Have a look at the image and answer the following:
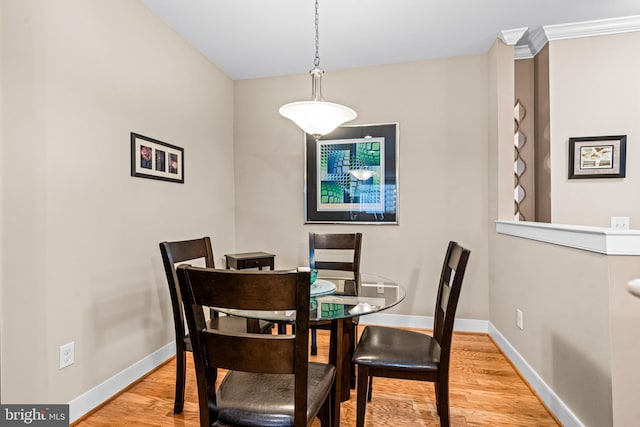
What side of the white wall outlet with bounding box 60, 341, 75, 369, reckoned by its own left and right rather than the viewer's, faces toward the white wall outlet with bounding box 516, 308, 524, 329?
front

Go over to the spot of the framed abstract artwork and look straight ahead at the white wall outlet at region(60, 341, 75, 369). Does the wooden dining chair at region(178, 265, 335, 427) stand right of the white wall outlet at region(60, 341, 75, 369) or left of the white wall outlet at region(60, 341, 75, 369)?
left

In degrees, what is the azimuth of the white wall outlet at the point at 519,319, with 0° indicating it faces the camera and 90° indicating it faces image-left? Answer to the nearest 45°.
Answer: approximately 45°

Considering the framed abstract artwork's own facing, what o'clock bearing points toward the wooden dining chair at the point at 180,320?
The wooden dining chair is roughly at 1 o'clock from the framed abstract artwork.

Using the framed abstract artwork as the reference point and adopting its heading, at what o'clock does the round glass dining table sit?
The round glass dining table is roughly at 12 o'clock from the framed abstract artwork.

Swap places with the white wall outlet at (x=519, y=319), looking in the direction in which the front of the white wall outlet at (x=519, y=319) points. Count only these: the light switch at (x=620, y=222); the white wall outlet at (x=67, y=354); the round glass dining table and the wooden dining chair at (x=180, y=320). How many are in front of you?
3

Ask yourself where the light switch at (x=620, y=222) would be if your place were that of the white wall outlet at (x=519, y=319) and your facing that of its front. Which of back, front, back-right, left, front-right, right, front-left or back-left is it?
back

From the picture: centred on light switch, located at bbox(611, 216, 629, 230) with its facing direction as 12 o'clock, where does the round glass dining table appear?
The round glass dining table is roughly at 1 o'clock from the light switch.

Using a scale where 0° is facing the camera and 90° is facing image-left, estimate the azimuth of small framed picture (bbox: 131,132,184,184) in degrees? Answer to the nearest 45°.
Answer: approximately 315°

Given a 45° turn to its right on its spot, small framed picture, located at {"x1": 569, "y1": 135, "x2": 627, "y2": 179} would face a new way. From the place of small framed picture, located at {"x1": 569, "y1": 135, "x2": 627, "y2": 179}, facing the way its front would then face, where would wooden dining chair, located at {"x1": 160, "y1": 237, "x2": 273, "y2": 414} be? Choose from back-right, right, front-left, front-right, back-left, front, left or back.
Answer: front

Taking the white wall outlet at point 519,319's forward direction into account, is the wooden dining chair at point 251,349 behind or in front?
in front

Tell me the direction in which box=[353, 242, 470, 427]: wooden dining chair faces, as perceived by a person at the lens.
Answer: facing to the left of the viewer
